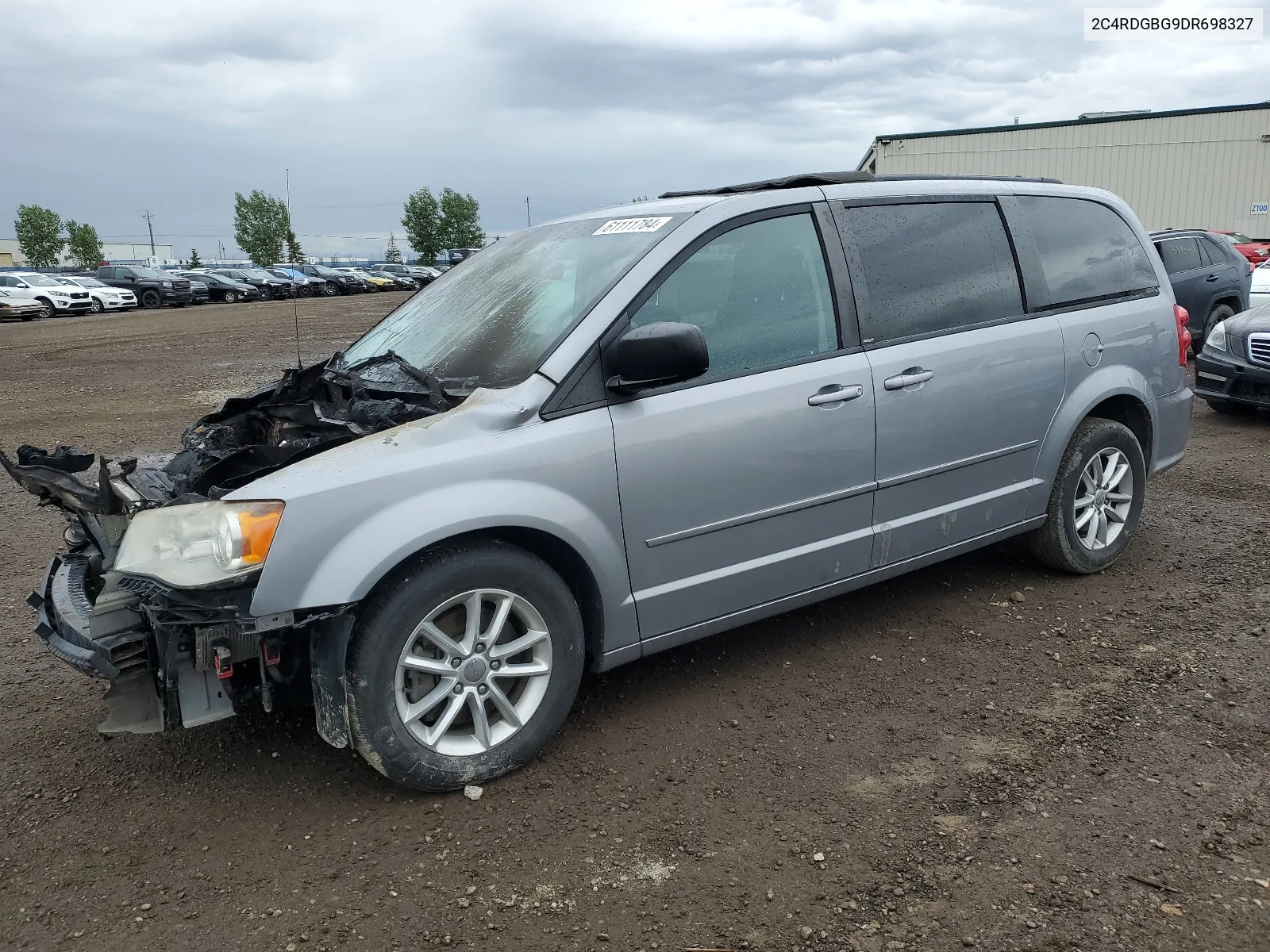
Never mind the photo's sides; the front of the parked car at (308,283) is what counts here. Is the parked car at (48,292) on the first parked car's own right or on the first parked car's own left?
on the first parked car's own right

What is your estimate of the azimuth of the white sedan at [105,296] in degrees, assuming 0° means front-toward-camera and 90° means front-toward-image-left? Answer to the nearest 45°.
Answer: approximately 315°

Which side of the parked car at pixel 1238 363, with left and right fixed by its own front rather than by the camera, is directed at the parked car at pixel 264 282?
right

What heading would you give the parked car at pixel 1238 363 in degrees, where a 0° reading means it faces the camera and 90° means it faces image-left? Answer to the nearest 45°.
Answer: approximately 45°

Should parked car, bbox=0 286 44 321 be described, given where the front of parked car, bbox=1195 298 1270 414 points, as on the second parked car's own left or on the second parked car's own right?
on the second parked car's own right

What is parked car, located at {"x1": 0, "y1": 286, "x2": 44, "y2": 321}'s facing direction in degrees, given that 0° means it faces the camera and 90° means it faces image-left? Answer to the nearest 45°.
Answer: approximately 315°

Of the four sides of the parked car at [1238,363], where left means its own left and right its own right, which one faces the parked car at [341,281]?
right
